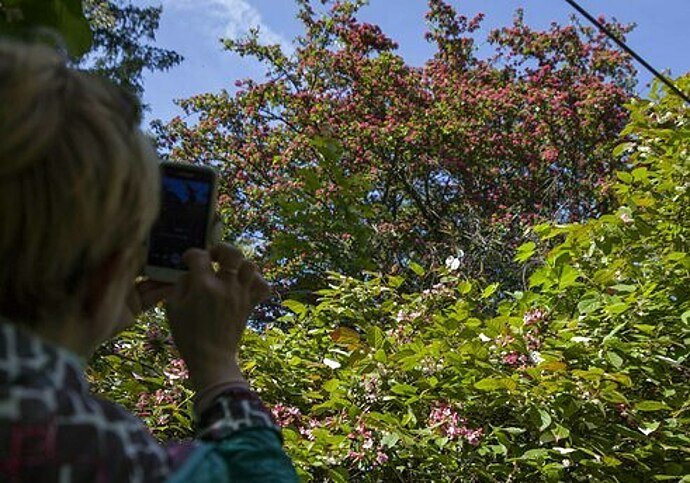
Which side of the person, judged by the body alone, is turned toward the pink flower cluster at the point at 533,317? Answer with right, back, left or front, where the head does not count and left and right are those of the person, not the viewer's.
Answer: front

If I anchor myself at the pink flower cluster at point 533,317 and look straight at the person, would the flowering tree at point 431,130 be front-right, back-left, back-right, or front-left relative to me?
back-right

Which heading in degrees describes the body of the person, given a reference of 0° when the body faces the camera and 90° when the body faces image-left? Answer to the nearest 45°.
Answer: approximately 225°

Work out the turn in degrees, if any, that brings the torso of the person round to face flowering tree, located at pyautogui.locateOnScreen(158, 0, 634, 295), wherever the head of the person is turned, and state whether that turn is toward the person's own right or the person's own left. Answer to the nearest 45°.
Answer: approximately 45° to the person's own left

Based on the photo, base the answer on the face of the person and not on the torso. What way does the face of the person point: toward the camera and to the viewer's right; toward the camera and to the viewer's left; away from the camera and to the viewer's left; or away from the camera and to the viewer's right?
away from the camera and to the viewer's right

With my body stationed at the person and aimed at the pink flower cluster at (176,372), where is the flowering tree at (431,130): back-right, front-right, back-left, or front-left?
front-right
